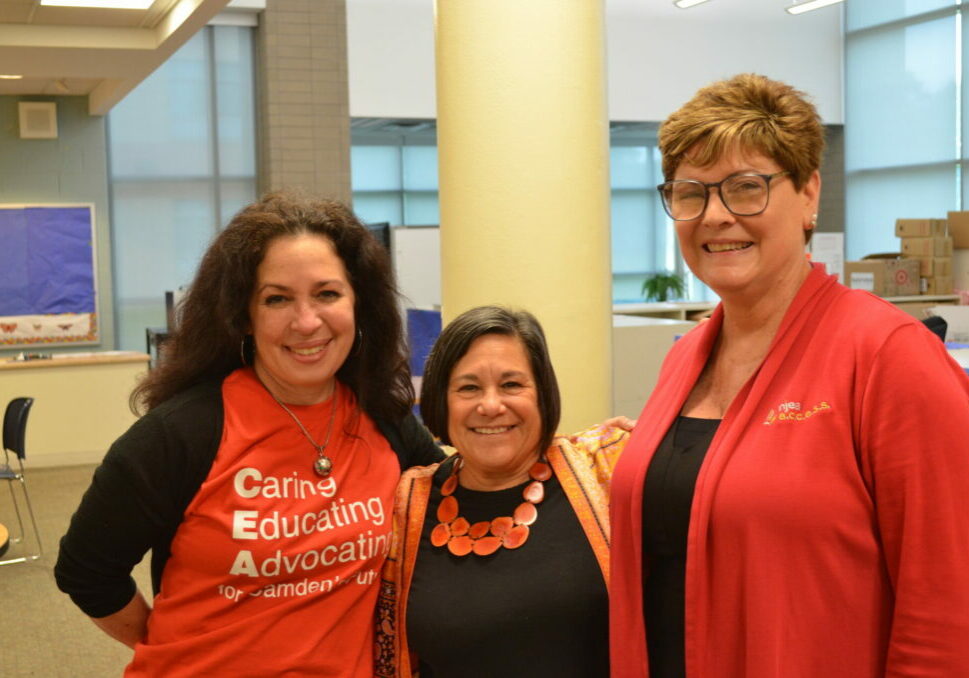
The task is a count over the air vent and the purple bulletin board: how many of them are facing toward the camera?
2

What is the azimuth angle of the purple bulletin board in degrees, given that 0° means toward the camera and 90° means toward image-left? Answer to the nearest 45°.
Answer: approximately 0°

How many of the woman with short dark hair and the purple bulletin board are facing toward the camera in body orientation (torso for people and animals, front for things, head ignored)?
2

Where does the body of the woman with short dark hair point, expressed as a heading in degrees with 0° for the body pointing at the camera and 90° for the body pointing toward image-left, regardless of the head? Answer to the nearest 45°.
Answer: approximately 0°

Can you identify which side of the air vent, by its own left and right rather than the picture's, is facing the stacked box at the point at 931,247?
left

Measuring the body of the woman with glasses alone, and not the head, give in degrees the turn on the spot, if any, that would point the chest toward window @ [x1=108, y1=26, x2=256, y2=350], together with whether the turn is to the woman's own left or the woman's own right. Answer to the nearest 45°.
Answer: approximately 90° to the woman's own right

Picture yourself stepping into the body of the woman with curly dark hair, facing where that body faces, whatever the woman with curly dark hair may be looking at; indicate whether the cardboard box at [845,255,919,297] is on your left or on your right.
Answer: on your left
